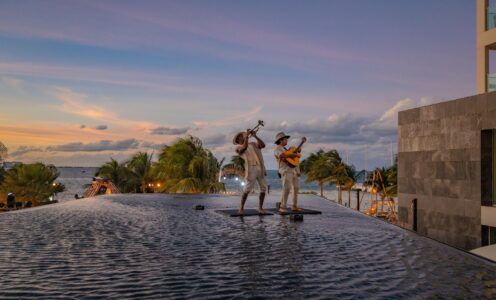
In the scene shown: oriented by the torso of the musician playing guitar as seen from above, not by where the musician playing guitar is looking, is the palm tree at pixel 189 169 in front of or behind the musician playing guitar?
behind

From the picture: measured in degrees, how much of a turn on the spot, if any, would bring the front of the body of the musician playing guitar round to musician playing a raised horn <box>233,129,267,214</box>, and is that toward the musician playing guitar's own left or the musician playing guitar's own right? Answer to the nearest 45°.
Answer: approximately 135° to the musician playing guitar's own right

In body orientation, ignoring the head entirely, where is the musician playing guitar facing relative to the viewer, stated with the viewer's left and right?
facing the viewer and to the right of the viewer
